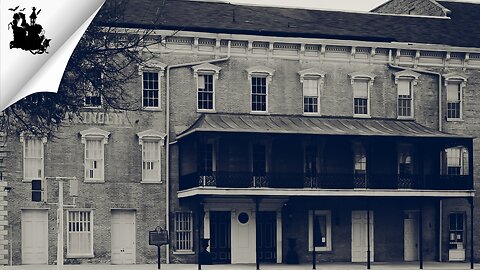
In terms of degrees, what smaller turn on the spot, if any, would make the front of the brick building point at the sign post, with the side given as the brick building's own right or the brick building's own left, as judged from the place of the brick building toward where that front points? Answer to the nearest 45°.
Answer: approximately 45° to the brick building's own right

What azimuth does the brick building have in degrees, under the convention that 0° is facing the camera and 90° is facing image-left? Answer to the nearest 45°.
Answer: approximately 0°
